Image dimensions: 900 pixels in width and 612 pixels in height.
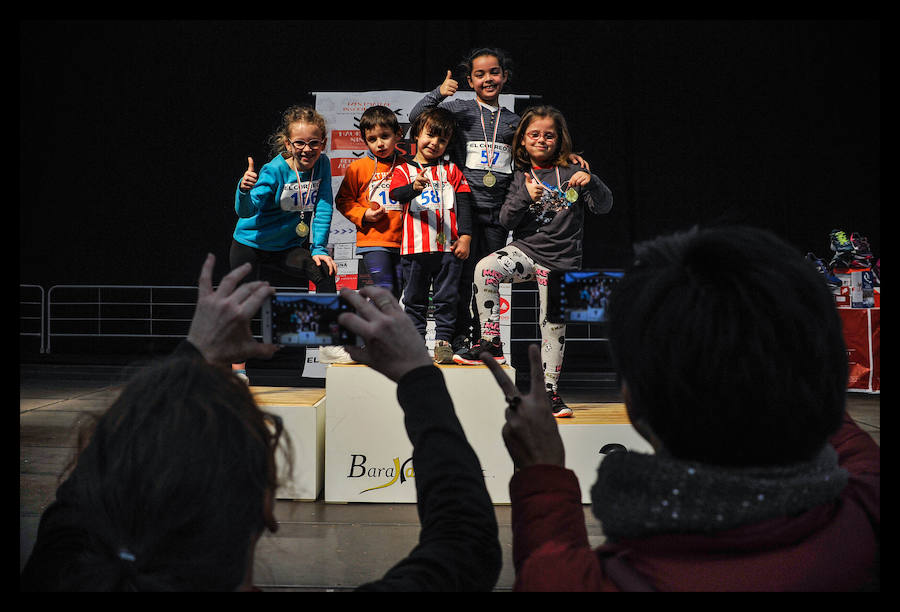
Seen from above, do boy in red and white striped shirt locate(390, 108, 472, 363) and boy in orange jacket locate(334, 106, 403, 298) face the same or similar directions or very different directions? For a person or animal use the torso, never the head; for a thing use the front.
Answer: same or similar directions

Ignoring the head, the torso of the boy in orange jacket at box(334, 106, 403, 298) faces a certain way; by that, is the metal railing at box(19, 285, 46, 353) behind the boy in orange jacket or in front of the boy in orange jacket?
behind

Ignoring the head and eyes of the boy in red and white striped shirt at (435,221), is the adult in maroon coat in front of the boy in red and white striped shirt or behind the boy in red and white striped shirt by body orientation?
in front

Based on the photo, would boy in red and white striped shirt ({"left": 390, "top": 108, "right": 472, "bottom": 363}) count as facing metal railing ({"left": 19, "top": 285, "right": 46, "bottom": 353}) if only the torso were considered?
no

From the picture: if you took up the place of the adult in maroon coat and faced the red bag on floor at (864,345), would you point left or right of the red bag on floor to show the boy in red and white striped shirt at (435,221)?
left

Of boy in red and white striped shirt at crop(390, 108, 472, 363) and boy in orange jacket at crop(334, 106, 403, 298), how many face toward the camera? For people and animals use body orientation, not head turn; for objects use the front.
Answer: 2

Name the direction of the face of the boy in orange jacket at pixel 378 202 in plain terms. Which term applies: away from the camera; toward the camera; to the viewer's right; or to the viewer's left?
toward the camera

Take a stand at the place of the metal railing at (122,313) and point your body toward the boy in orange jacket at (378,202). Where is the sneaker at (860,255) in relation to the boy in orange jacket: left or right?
left

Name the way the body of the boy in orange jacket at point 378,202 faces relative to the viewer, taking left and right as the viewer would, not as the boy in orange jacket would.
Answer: facing the viewer

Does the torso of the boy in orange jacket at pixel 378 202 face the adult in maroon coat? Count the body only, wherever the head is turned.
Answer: yes

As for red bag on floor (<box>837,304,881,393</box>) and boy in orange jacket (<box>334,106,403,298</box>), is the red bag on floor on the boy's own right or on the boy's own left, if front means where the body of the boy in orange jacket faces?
on the boy's own left

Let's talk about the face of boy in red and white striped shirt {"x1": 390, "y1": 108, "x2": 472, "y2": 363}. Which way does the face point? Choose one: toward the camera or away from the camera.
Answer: toward the camera

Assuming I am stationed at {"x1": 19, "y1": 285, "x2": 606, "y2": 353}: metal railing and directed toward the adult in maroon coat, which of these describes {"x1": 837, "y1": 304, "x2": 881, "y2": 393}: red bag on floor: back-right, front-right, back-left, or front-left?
front-left

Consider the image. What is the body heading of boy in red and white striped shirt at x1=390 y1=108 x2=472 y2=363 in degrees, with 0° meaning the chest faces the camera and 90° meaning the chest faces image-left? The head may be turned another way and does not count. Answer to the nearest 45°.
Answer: approximately 0°
